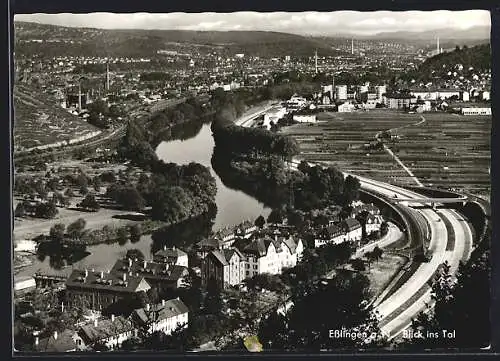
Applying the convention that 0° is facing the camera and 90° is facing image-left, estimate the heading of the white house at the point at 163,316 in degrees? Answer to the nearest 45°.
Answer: approximately 315°

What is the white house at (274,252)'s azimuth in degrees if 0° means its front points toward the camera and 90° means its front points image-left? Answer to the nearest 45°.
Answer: approximately 315°

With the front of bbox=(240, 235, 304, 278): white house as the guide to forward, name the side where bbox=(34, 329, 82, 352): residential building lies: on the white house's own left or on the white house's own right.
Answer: on the white house's own right

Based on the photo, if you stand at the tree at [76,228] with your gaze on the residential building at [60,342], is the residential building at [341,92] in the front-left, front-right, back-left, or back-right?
back-left

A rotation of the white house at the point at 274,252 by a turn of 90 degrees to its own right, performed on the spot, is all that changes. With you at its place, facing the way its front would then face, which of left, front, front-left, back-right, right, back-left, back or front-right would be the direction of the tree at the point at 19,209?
front-right

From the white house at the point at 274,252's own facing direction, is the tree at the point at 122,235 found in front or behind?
behind

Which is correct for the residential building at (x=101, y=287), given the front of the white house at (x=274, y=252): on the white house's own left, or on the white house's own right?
on the white house's own right

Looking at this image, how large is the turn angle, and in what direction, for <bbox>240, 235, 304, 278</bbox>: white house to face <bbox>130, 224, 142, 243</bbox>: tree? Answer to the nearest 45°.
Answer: approximately 135° to its right
